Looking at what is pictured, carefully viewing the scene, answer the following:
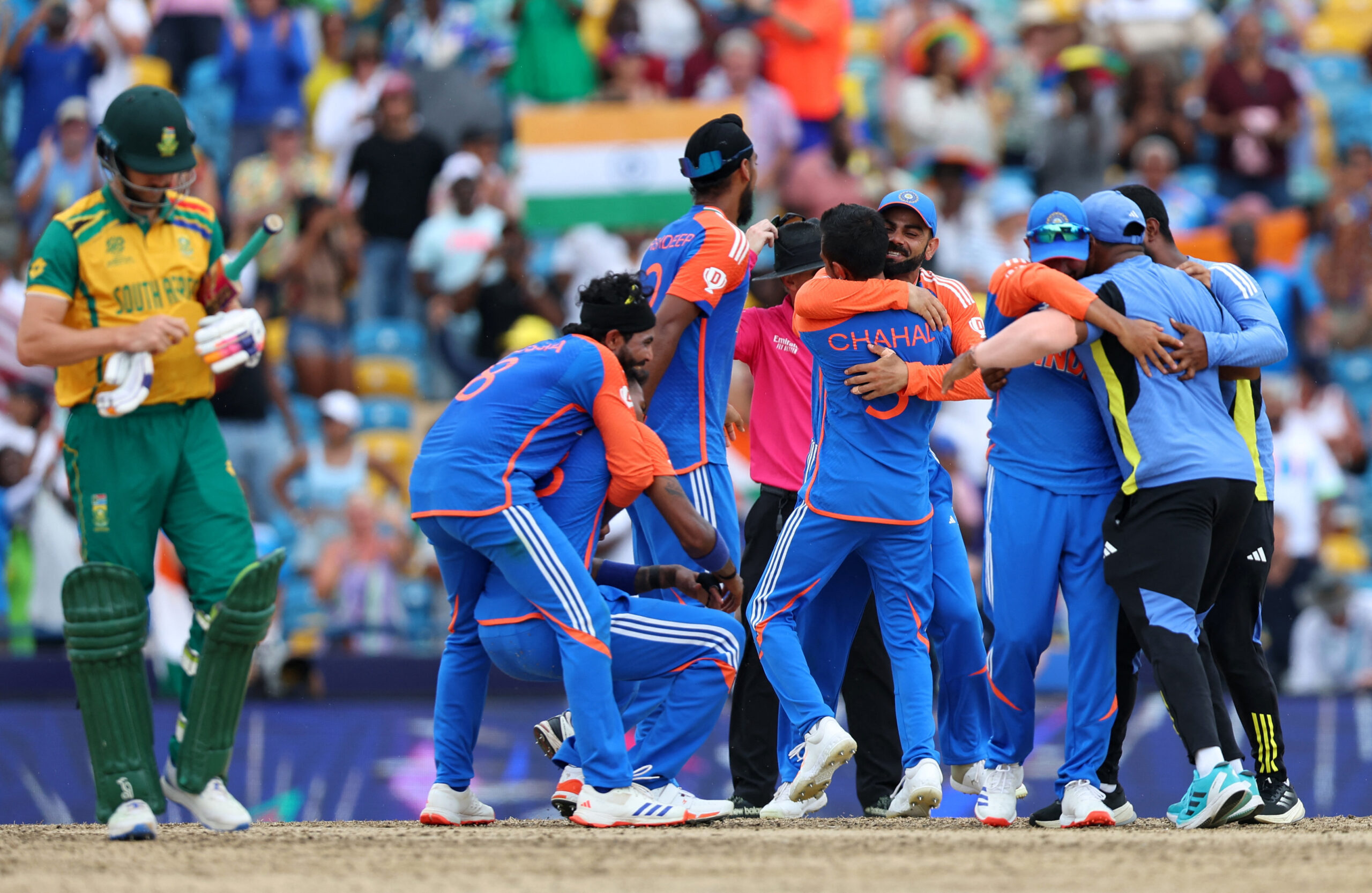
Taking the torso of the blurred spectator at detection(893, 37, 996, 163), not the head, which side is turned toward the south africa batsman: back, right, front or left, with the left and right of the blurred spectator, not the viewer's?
front

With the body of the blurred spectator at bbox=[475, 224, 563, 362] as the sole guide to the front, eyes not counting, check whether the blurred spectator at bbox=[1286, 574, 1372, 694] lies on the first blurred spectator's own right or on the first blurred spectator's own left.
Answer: on the first blurred spectator's own left

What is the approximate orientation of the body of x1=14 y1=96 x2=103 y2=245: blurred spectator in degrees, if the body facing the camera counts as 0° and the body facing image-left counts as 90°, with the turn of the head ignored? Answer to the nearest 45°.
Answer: approximately 0°

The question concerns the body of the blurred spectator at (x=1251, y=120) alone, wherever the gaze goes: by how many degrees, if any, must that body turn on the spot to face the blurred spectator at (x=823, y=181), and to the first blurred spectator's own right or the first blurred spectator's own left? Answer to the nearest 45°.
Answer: approximately 45° to the first blurred spectator's own right

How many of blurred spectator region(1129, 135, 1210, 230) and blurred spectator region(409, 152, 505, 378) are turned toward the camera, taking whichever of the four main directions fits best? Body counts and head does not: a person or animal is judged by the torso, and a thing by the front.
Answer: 2

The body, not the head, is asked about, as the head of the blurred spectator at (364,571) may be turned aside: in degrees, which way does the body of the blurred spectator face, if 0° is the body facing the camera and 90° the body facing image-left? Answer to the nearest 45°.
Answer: approximately 0°

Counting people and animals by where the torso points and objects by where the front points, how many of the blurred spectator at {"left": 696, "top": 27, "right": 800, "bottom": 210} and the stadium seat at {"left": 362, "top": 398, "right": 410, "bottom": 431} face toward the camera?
2
